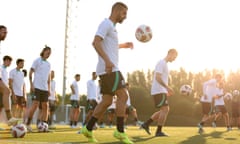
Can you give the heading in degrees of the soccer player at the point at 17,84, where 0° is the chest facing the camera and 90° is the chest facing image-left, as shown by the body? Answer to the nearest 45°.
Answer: approximately 315°

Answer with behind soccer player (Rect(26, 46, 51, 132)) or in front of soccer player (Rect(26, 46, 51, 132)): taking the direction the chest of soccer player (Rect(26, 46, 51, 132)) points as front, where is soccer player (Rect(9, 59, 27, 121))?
behind

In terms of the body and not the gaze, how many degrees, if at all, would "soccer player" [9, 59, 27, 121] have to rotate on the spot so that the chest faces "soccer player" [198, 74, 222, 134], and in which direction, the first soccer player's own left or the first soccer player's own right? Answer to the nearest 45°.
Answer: approximately 45° to the first soccer player's own left

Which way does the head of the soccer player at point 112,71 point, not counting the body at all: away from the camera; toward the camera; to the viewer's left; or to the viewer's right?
to the viewer's right

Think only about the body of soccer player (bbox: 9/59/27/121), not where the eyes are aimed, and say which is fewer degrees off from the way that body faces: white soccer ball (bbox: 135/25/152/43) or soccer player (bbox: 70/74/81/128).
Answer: the white soccer ball

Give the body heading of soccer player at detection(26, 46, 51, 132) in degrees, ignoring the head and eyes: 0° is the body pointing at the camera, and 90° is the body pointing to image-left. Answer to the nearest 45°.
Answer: approximately 315°
